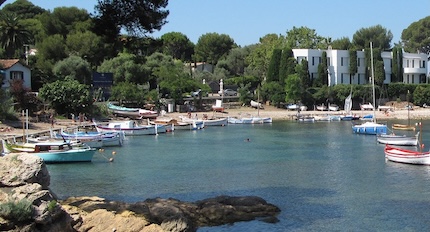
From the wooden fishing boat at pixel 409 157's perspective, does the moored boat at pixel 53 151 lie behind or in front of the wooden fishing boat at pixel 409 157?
in front

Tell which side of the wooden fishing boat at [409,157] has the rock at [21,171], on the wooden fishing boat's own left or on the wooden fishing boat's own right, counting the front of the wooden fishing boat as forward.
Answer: on the wooden fishing boat's own left

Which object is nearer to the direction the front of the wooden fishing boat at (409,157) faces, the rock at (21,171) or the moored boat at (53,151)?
the moored boat

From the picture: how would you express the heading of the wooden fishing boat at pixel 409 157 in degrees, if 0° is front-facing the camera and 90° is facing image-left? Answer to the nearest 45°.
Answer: approximately 90°
